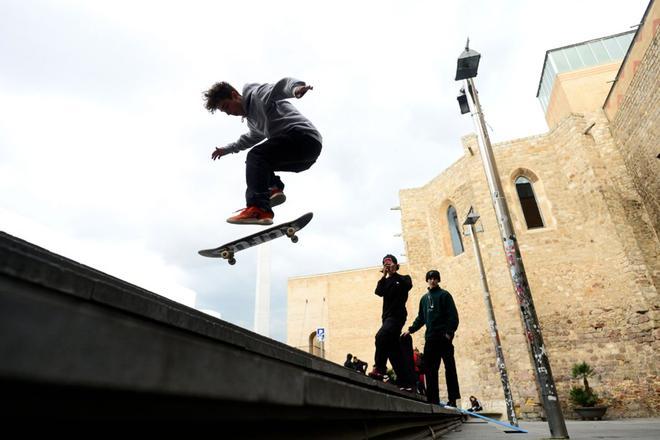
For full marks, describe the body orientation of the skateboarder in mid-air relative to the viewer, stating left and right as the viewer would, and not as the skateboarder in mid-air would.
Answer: facing to the left of the viewer

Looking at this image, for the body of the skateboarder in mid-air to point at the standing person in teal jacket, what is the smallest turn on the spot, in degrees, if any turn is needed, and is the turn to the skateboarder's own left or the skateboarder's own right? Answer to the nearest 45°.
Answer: approximately 135° to the skateboarder's own right

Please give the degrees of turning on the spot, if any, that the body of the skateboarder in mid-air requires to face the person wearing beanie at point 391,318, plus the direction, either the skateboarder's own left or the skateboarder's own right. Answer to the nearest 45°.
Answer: approximately 135° to the skateboarder's own right

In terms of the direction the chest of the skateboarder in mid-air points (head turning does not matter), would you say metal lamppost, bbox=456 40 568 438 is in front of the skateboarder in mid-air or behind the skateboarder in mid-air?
behind

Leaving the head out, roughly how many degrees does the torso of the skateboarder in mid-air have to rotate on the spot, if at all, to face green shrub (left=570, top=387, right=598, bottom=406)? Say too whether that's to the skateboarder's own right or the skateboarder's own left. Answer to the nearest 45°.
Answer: approximately 135° to the skateboarder's own right
